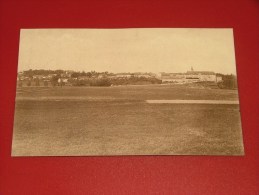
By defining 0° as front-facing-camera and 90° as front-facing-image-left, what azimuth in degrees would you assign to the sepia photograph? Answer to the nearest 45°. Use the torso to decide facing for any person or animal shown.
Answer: approximately 0°
